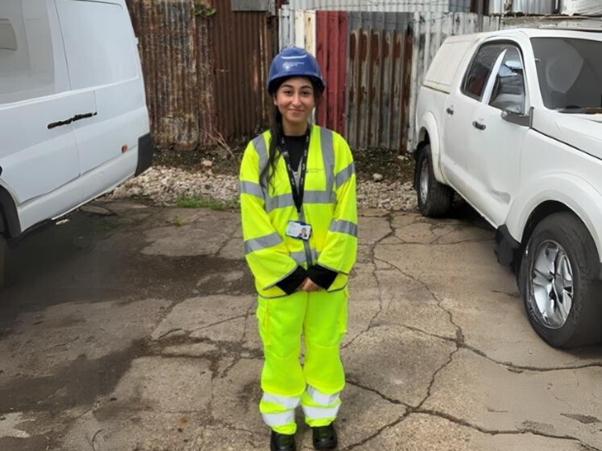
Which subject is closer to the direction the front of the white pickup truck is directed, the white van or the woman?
the woman

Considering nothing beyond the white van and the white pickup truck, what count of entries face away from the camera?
0

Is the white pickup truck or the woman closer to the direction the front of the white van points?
the woman

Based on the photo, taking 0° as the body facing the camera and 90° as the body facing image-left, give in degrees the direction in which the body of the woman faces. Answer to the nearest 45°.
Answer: approximately 0°

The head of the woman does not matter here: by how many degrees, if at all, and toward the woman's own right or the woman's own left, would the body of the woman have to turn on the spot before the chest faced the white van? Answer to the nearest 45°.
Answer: approximately 135° to the woman's own right

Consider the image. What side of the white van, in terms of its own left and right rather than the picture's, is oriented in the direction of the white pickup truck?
left

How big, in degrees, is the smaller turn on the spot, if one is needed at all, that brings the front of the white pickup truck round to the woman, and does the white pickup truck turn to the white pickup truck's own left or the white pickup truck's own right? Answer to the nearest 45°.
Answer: approximately 90° to the white pickup truck's own right

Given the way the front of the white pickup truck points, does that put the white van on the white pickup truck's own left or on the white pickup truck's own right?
on the white pickup truck's own right

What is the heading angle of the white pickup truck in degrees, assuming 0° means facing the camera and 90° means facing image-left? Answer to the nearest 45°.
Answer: approximately 315°
